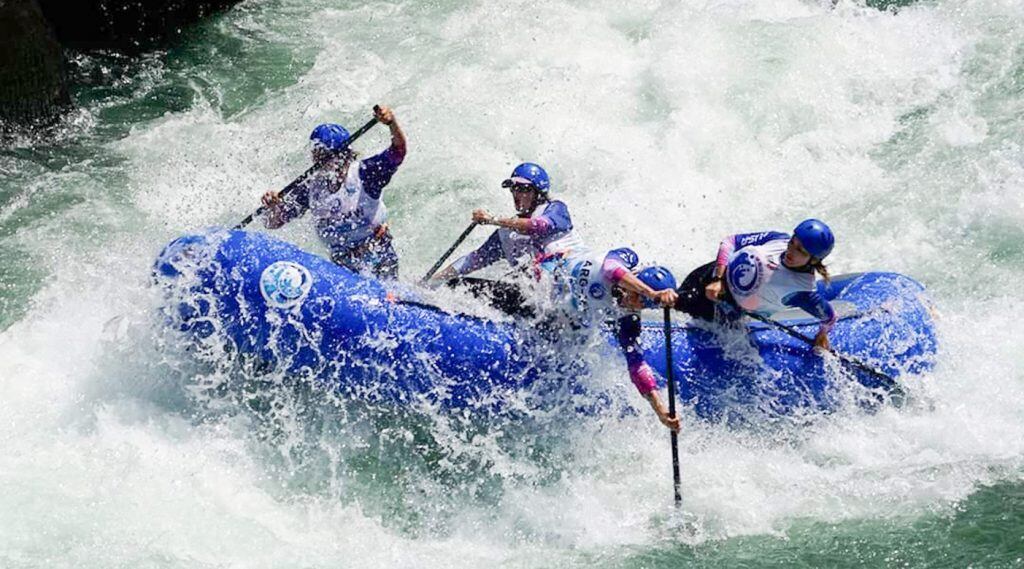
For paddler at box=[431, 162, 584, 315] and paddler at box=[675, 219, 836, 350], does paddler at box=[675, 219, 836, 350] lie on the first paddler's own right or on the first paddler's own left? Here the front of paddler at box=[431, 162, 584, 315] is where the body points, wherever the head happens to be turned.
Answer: on the first paddler's own left

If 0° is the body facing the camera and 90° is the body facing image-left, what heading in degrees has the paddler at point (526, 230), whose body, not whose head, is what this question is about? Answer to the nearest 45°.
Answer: approximately 45°

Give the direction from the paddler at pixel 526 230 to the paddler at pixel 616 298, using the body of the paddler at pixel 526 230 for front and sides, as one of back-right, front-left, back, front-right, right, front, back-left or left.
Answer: left
